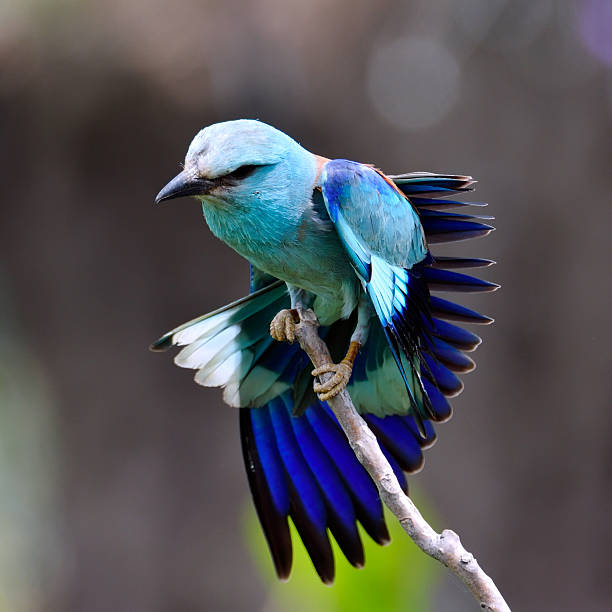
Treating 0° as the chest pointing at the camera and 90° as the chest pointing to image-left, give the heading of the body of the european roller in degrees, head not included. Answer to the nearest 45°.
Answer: approximately 45°
